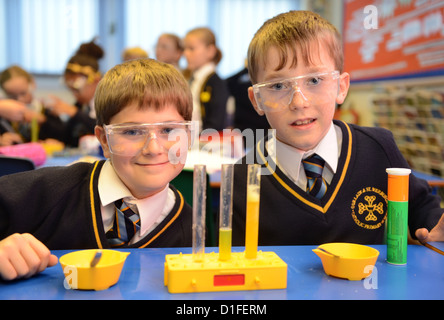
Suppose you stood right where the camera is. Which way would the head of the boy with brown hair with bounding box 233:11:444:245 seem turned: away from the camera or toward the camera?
toward the camera

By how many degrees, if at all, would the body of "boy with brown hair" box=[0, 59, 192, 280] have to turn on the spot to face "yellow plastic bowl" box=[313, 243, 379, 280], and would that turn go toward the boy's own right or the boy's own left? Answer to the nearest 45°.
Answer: approximately 45° to the boy's own left

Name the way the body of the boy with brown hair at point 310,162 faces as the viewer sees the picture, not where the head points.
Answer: toward the camera

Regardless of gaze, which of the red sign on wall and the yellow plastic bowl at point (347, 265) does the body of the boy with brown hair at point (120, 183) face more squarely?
the yellow plastic bowl

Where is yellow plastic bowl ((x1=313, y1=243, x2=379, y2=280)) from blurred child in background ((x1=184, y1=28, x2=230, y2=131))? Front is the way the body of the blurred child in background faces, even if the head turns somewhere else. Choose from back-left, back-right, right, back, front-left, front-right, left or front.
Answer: front-left

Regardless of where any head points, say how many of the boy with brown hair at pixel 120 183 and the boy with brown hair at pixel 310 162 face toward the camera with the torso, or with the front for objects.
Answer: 2

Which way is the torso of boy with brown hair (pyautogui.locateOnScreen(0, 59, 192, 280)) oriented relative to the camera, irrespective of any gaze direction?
toward the camera

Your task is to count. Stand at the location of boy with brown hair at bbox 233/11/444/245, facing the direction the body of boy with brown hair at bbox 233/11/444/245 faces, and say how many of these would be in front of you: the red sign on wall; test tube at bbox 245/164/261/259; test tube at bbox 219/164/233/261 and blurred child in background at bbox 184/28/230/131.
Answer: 2

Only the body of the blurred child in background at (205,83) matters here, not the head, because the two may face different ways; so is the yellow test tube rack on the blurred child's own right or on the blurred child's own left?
on the blurred child's own left

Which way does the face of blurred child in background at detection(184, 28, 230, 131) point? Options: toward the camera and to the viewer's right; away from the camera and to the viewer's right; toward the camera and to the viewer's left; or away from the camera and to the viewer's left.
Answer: toward the camera and to the viewer's left

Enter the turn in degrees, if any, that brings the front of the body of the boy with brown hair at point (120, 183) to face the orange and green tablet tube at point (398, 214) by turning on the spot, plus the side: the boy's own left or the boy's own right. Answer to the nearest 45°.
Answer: approximately 45° to the boy's own left
